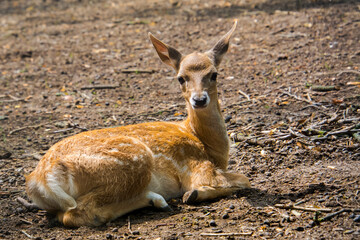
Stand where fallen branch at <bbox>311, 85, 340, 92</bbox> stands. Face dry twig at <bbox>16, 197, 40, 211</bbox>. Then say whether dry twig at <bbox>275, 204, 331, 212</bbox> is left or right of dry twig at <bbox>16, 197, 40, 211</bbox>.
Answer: left

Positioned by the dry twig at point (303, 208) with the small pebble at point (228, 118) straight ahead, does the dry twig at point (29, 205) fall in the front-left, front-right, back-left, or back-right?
front-left

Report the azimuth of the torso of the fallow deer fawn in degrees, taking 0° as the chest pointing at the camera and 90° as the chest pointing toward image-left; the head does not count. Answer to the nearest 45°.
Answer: approximately 225°

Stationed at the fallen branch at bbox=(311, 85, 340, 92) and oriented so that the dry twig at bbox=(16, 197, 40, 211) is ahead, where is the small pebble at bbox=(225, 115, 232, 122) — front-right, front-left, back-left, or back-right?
front-right

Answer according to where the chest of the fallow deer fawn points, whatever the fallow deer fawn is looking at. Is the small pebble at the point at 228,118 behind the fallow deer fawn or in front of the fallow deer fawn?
in front

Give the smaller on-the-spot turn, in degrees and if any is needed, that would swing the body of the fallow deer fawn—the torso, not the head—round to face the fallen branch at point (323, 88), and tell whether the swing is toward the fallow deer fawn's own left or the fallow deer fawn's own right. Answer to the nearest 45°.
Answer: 0° — it already faces it

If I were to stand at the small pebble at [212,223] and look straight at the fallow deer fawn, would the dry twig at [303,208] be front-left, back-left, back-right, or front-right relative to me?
back-right

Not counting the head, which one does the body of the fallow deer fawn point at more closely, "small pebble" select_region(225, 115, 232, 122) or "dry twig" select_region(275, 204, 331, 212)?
the dry twig

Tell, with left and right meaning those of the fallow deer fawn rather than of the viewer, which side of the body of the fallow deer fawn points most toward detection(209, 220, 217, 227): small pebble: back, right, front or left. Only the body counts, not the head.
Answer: right
